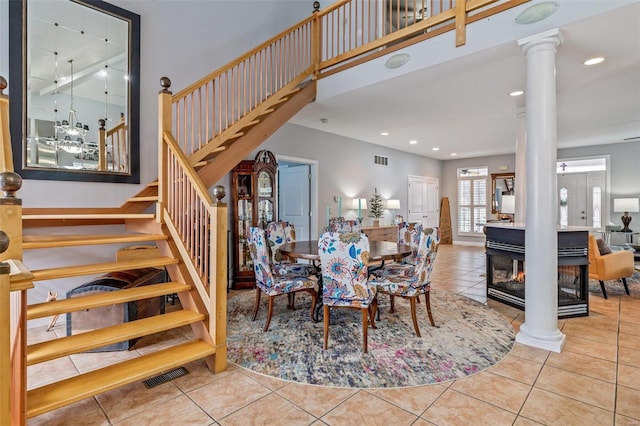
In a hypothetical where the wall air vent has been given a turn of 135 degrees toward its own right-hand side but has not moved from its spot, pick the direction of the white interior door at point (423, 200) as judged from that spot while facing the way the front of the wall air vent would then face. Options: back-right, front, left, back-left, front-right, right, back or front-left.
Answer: back-right

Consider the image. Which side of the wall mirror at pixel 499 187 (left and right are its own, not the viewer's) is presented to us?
front

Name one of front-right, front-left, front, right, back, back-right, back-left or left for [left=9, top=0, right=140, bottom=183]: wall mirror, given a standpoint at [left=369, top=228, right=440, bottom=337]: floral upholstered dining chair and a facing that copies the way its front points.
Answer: front-left

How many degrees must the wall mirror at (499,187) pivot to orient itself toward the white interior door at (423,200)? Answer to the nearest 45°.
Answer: approximately 45° to its right

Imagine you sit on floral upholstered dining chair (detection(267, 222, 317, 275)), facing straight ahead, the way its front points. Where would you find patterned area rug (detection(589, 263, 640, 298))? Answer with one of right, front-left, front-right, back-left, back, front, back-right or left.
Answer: front-left

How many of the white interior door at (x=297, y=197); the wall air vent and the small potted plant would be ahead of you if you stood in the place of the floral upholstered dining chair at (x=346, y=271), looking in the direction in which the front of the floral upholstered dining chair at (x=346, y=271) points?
3

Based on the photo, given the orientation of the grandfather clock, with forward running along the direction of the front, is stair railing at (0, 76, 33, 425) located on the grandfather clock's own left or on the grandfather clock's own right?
on the grandfather clock's own right

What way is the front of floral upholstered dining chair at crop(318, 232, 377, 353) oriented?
away from the camera

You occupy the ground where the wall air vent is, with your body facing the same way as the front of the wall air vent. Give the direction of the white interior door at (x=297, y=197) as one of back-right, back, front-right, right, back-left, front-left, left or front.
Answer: right

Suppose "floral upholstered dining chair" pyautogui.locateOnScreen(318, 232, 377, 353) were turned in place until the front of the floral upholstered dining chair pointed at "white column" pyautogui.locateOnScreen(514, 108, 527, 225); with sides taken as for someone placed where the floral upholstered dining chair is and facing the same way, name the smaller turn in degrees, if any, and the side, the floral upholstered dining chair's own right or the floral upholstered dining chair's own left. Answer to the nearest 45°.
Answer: approximately 45° to the floral upholstered dining chair's own right

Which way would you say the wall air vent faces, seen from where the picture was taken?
facing the viewer and to the right of the viewer
